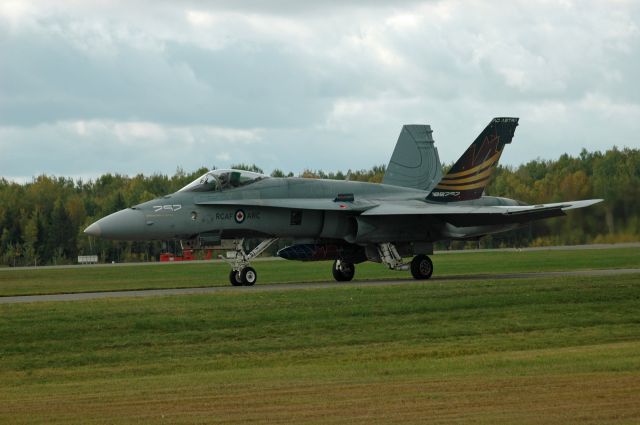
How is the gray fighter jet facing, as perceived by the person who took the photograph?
facing the viewer and to the left of the viewer
